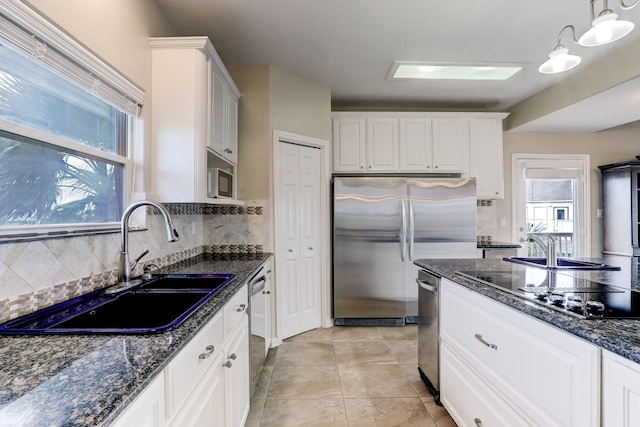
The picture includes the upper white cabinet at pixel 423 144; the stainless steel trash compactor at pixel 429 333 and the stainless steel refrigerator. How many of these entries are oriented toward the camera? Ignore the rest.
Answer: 2

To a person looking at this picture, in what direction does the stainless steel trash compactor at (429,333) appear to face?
facing to the left of the viewer

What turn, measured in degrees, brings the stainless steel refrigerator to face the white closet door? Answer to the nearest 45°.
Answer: approximately 45° to its right

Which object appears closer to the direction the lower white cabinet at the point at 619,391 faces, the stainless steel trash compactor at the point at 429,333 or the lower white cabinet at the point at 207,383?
the lower white cabinet

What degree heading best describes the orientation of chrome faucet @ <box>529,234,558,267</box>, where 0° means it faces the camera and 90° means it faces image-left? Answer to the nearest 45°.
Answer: approximately 90°

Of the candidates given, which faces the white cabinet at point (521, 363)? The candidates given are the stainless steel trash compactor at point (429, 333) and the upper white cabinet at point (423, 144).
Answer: the upper white cabinet

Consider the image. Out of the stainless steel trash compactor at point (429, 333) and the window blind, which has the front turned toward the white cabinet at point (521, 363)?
the window blind

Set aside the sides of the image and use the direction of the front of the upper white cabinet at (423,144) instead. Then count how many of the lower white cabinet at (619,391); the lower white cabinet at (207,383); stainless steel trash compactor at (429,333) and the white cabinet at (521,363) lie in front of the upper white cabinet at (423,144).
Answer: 4

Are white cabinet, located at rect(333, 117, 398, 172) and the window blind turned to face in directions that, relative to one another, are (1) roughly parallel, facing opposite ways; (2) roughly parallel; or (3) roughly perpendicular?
roughly perpendicular

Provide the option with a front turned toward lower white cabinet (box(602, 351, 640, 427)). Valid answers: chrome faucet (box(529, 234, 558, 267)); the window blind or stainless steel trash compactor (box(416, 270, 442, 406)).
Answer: the window blind
